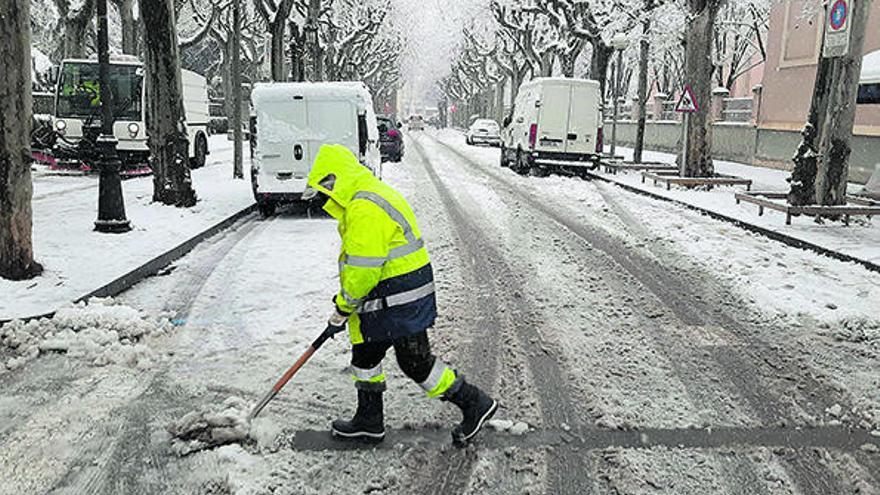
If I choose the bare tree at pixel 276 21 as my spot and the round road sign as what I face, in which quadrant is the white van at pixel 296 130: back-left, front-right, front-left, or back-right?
front-right

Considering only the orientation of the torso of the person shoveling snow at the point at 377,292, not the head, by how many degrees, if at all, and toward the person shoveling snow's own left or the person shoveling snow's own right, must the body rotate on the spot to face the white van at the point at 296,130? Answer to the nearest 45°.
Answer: approximately 90° to the person shoveling snow's own right

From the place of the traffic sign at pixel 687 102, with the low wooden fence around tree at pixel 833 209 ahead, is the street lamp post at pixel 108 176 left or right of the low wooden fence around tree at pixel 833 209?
right

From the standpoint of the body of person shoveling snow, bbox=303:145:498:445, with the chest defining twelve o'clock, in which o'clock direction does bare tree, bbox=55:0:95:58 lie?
The bare tree is roughly at 2 o'clock from the person shoveling snow.

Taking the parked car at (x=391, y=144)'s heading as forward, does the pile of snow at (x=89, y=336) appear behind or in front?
behind

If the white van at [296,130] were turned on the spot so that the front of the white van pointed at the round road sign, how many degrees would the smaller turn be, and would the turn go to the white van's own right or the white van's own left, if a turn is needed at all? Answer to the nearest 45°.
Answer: approximately 90° to the white van's own right

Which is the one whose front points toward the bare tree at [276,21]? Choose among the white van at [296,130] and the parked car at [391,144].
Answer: the white van

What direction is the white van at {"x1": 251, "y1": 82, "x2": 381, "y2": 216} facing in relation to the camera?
away from the camera

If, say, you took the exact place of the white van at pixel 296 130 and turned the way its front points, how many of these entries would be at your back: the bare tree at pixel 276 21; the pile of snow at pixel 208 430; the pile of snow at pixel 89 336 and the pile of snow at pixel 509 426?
3

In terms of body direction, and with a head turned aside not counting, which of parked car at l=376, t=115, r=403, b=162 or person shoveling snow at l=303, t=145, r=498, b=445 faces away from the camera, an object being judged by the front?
the parked car

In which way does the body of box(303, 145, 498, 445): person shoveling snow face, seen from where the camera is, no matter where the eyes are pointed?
to the viewer's left

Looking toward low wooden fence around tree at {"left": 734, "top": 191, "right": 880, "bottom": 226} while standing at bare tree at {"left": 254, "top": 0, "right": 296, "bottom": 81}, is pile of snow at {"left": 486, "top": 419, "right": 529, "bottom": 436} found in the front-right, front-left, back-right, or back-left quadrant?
front-right

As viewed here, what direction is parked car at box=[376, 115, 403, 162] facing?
away from the camera

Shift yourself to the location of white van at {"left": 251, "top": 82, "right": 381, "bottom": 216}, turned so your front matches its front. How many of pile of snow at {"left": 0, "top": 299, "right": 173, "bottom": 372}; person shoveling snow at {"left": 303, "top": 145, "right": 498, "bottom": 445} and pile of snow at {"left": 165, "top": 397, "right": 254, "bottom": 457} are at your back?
3

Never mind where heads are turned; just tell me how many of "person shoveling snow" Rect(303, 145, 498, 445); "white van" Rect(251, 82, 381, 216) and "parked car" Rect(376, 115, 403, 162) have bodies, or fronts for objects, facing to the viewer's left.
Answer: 1

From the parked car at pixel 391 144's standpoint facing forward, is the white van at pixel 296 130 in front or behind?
behind

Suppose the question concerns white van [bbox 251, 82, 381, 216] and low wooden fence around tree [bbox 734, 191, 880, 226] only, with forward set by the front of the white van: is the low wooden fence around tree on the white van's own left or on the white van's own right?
on the white van's own right

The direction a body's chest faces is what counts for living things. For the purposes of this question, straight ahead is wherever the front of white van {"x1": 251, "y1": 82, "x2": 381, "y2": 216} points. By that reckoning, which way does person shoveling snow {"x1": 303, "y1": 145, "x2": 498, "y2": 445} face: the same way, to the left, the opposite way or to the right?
to the left

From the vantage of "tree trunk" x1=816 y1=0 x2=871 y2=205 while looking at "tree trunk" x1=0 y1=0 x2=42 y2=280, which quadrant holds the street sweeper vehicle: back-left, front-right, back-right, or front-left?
front-right
